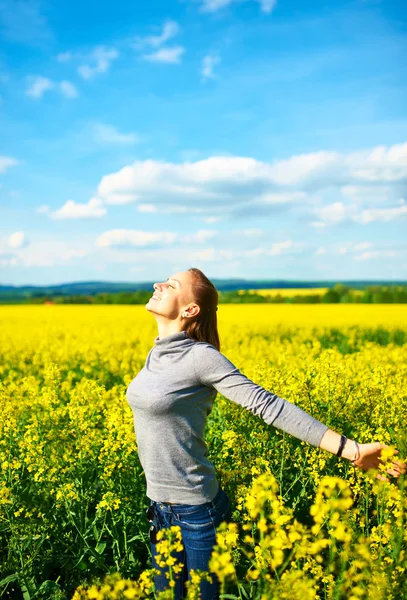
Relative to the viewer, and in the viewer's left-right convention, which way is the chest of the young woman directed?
facing to the left of the viewer

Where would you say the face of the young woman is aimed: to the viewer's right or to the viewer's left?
to the viewer's left
